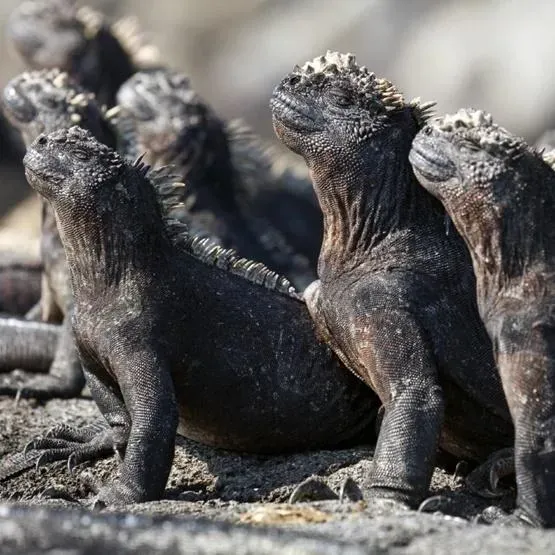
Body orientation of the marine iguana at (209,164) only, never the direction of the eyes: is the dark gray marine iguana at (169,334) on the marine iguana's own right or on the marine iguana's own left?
on the marine iguana's own left

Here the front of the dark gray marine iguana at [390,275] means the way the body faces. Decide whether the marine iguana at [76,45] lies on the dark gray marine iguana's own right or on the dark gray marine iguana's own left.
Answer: on the dark gray marine iguana's own right

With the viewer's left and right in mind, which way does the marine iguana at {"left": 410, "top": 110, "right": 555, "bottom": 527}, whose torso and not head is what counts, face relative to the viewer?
facing to the left of the viewer

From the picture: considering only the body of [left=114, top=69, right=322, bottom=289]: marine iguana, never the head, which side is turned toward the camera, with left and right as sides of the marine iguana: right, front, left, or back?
left

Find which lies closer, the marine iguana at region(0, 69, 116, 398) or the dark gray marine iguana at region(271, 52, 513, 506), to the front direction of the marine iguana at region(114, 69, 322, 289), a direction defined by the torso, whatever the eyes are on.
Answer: the marine iguana

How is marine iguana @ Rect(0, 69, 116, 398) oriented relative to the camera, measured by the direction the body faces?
to the viewer's left

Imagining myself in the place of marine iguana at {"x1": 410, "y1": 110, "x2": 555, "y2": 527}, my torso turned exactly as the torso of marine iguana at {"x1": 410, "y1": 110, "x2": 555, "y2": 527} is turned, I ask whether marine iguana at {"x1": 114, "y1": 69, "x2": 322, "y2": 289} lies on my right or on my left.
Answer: on my right
